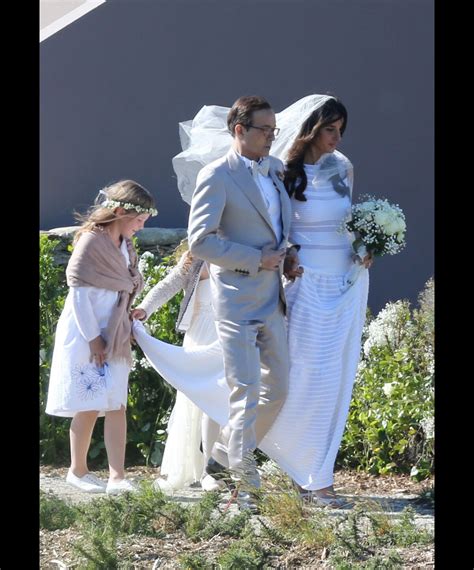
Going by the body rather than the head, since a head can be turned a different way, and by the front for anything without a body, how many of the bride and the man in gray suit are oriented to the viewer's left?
0

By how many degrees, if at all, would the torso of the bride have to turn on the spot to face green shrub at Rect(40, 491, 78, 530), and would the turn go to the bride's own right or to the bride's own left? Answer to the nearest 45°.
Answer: approximately 90° to the bride's own right

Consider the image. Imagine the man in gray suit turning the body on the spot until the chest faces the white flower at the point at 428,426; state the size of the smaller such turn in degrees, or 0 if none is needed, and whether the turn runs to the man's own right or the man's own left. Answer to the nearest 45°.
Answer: approximately 90° to the man's own left

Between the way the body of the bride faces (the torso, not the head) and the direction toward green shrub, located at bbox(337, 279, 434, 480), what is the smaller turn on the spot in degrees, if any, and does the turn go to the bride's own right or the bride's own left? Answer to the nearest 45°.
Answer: approximately 90° to the bride's own left

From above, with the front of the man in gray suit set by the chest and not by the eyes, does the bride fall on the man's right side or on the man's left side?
on the man's left side

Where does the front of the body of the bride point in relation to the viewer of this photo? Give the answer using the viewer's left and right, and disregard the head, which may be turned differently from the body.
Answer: facing the viewer and to the right of the viewer

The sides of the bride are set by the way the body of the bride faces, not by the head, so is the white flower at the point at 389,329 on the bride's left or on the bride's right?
on the bride's left
